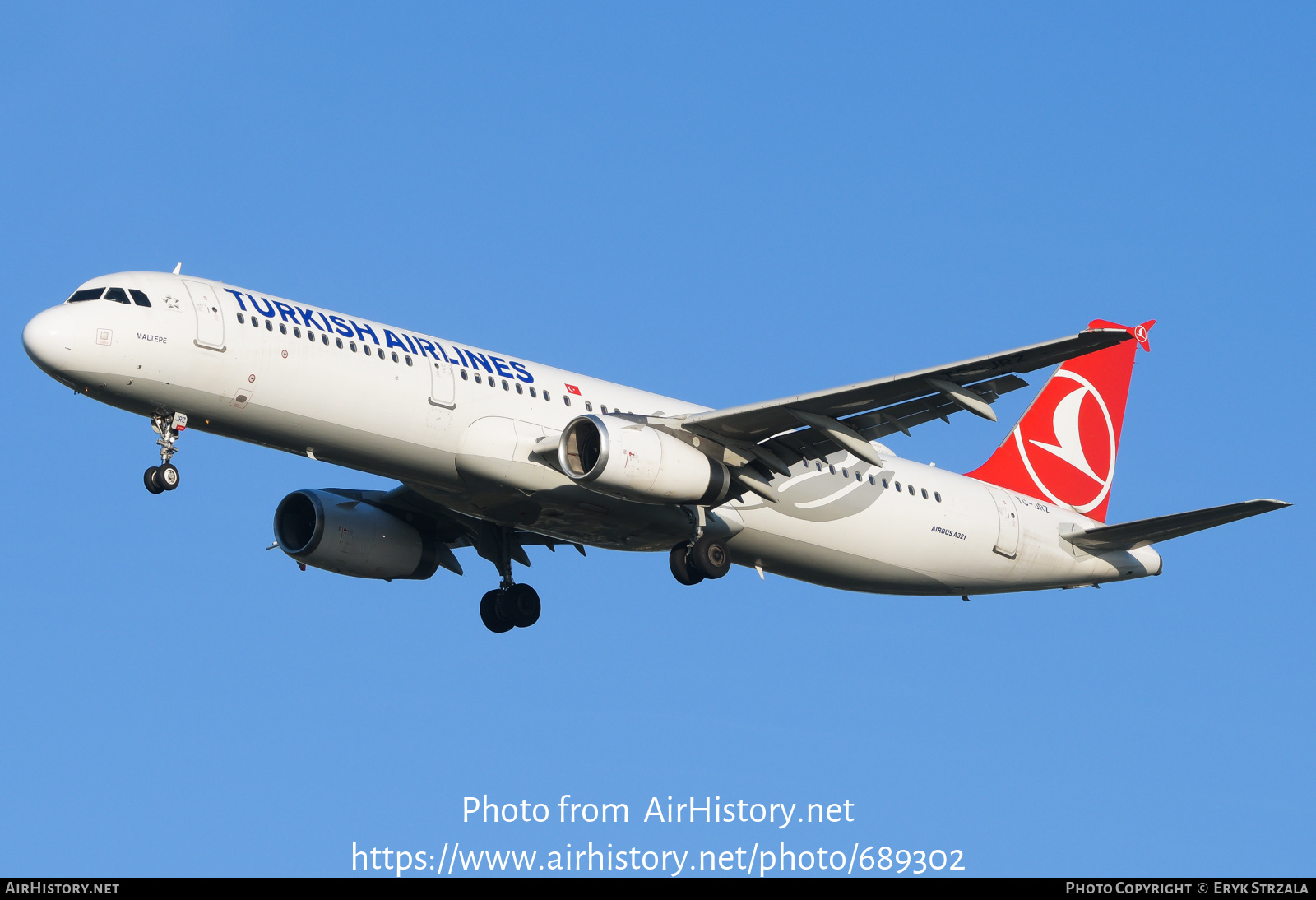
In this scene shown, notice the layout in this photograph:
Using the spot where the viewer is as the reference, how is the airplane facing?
facing the viewer and to the left of the viewer
